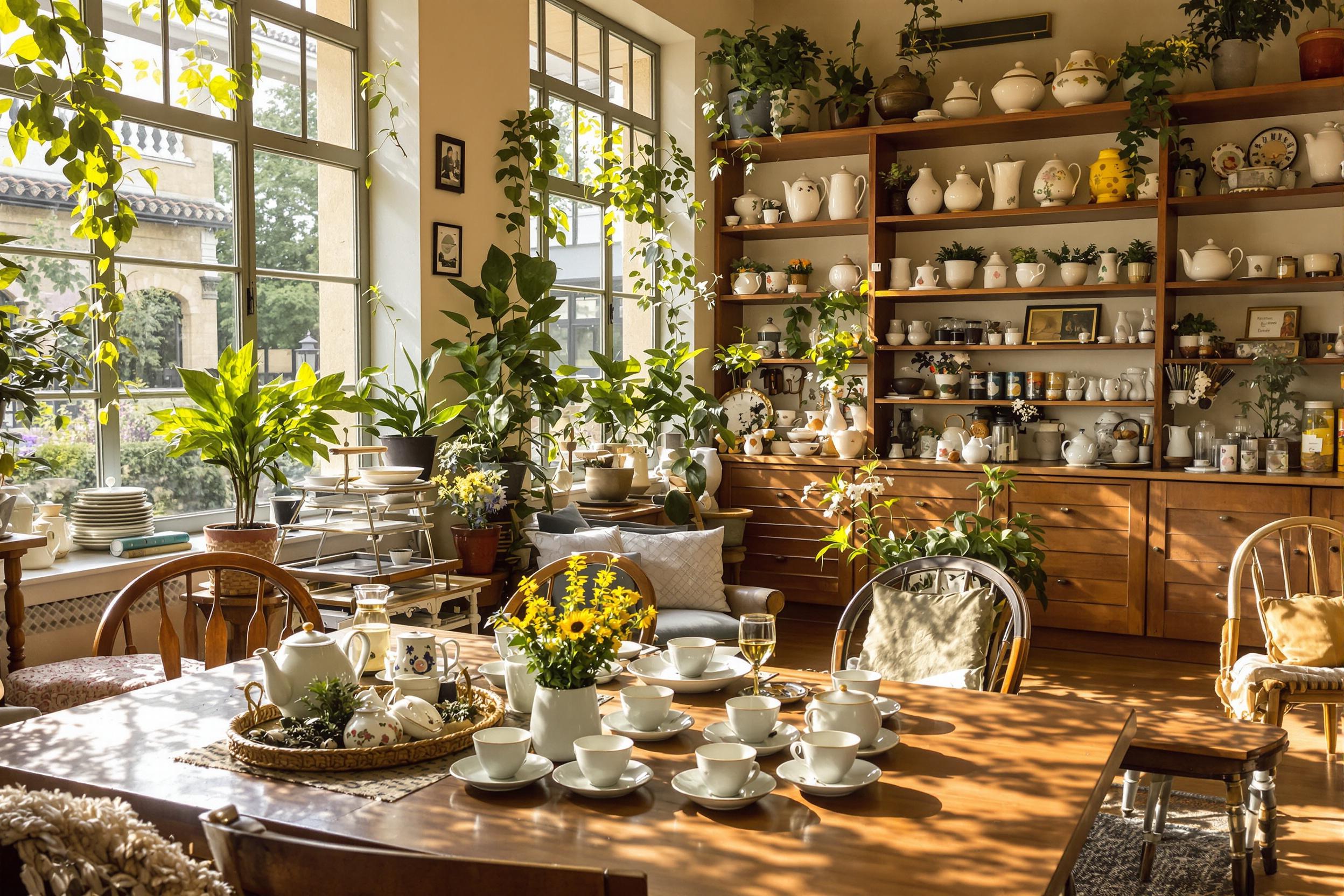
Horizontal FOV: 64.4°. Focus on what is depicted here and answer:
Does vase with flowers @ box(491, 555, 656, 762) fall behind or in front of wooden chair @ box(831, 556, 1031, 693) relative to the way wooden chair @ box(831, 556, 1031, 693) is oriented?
in front

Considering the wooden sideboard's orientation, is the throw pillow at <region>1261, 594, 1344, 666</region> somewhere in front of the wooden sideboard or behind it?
in front

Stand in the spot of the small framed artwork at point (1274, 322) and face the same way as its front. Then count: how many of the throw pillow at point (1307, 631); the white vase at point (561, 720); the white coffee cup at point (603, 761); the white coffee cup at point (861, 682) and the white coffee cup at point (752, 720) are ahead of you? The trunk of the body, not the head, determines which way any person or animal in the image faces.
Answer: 5

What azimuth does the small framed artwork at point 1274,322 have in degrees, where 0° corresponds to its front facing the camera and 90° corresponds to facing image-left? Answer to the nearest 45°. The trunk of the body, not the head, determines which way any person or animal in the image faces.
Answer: approximately 0°

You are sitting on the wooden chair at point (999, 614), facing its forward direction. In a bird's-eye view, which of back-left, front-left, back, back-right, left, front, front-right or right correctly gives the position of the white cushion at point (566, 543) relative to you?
back-right

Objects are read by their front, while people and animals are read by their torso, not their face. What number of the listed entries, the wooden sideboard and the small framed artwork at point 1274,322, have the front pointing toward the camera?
2

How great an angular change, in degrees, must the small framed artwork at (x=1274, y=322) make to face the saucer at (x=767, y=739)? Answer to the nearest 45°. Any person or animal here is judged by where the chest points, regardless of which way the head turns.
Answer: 0° — it already faces it

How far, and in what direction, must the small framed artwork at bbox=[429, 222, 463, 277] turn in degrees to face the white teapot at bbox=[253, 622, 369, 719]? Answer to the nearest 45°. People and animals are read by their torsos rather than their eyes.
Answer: approximately 45° to its right

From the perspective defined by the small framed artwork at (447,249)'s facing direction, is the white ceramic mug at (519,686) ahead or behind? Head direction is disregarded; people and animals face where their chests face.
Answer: ahead

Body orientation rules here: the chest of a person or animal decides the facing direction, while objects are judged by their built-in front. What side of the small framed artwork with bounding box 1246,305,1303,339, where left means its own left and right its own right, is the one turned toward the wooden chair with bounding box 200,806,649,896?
front
